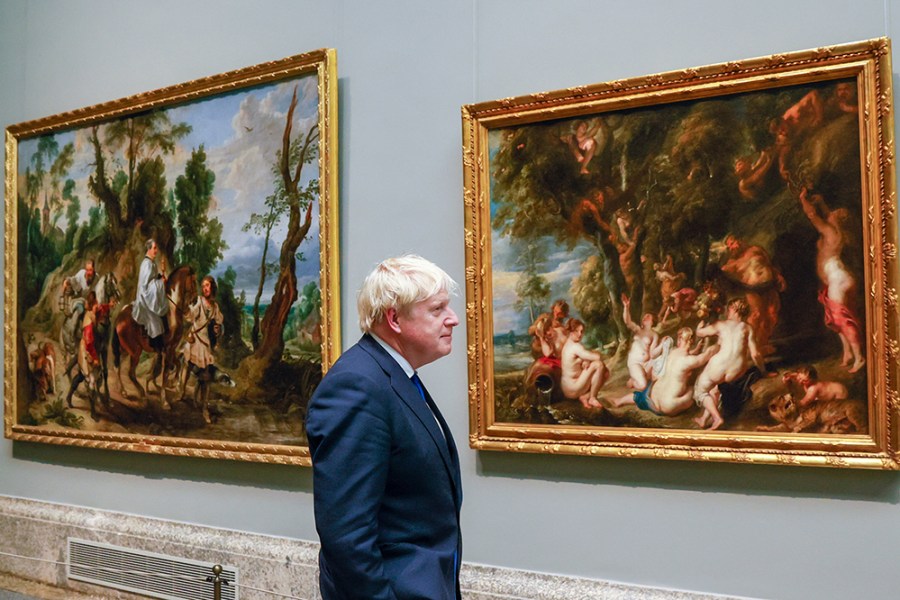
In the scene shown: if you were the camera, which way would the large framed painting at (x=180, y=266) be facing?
facing the viewer and to the left of the viewer

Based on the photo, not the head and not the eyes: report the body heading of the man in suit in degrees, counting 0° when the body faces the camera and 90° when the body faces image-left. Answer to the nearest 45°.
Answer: approximately 270°

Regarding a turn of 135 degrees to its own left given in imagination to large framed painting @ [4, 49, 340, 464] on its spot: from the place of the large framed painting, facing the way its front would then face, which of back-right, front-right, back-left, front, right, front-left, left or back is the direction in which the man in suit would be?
right

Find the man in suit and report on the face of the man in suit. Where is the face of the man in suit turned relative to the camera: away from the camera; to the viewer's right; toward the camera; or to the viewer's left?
to the viewer's right
